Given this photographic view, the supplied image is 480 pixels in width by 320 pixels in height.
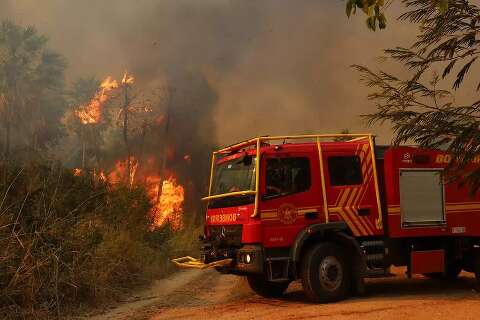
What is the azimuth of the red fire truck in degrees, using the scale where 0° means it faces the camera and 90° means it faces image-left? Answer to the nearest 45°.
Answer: approximately 45°

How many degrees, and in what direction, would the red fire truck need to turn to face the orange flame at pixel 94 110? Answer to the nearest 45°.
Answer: approximately 90° to its right

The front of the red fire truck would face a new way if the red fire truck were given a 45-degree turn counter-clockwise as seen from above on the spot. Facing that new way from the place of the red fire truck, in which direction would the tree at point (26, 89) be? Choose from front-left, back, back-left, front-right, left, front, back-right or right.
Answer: back-right

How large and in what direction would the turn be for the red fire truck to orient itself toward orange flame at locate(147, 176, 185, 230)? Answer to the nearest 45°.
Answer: approximately 90° to its right
